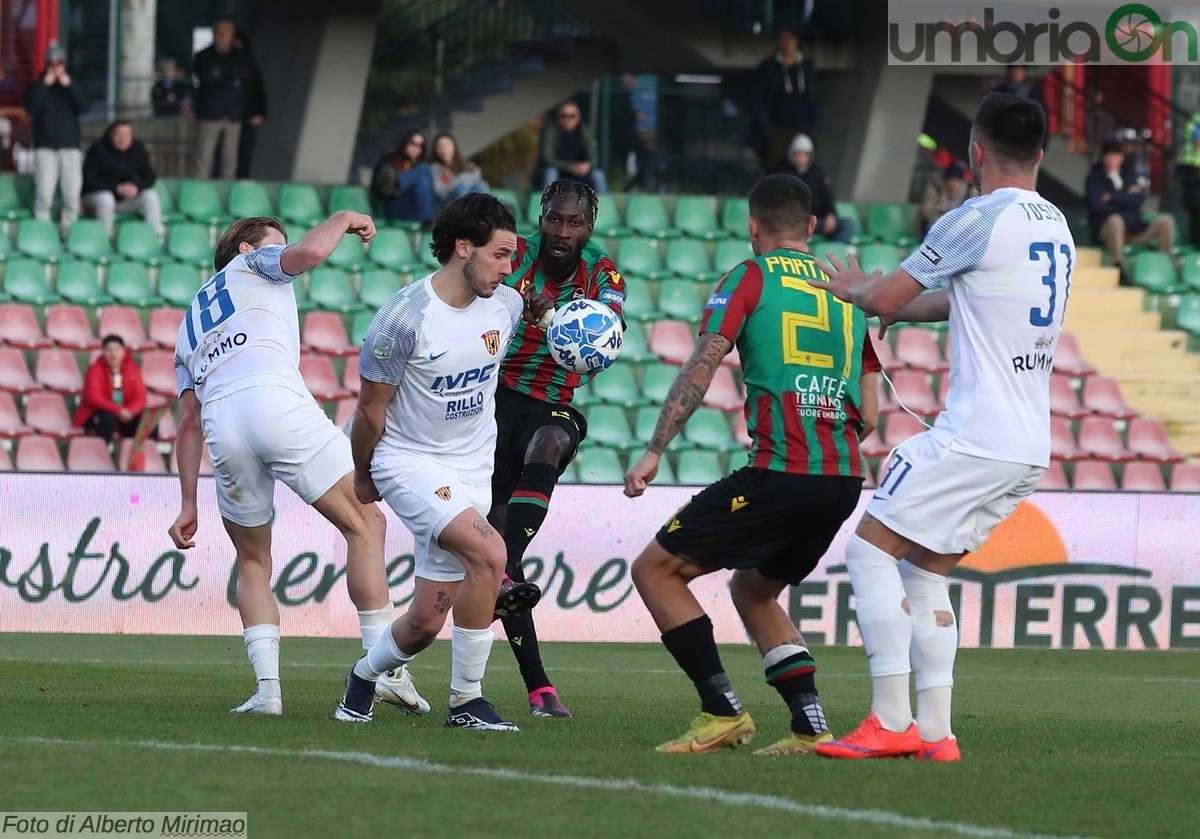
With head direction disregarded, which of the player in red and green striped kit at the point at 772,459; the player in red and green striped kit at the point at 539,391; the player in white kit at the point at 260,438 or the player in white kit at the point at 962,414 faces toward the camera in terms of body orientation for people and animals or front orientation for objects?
the player in red and green striped kit at the point at 539,391

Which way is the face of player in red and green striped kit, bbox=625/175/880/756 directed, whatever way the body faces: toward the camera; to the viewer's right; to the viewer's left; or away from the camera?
away from the camera

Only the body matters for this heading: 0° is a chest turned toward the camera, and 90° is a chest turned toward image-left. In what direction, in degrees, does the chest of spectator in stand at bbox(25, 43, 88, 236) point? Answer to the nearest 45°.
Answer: approximately 0°

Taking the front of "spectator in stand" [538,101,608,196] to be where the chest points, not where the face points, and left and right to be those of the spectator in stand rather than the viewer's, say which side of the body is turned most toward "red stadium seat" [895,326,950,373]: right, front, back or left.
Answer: left

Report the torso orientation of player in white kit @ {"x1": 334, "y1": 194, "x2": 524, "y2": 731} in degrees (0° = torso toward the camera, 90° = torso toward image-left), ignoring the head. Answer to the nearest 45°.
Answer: approximately 315°

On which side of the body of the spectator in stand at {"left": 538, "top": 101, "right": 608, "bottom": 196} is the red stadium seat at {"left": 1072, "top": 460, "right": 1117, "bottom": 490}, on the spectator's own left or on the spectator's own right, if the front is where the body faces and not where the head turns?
on the spectator's own left

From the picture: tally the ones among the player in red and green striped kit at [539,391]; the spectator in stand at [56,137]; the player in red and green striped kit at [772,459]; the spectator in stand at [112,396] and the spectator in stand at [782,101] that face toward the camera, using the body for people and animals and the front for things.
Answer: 4

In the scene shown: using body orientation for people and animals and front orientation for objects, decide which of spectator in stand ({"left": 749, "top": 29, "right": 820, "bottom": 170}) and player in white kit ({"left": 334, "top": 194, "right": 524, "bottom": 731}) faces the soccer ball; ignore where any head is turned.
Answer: the spectator in stand

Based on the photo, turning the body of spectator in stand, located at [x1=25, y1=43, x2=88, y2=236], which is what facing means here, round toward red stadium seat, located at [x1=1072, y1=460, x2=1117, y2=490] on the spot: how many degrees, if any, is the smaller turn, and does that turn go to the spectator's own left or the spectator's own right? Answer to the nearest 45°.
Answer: approximately 45° to the spectator's own left

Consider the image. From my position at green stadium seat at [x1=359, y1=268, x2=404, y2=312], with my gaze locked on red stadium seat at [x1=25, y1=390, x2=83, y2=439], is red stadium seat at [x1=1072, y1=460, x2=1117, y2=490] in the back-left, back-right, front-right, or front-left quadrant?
back-left

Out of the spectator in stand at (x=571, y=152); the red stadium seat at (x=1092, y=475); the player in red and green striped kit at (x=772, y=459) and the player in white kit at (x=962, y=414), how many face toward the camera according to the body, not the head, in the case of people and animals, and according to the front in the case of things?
2

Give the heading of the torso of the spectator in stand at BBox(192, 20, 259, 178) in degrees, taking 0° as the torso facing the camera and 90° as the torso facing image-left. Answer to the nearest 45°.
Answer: approximately 0°
